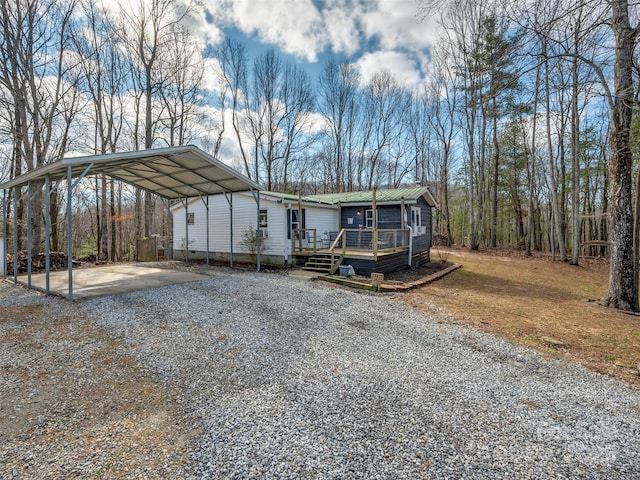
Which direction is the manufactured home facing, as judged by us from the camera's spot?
facing the viewer and to the left of the viewer

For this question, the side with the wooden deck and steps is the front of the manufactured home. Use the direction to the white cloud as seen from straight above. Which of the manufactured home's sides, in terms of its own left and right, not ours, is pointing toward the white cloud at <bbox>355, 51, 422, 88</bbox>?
back

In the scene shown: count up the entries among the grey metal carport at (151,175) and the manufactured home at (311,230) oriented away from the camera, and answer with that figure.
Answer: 0

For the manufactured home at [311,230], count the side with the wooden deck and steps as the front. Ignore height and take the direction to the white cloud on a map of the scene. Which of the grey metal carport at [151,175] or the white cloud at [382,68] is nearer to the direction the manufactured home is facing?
the grey metal carport
